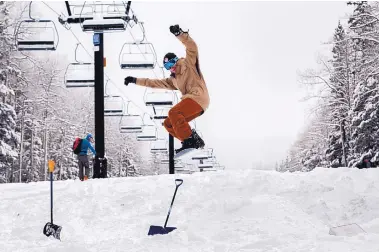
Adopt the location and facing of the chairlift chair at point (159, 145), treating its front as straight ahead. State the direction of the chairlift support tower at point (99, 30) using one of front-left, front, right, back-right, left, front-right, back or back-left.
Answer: front

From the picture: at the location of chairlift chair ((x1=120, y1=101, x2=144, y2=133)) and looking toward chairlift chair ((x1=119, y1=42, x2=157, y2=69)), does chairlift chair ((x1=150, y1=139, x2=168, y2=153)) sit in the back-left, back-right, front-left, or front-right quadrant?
back-left

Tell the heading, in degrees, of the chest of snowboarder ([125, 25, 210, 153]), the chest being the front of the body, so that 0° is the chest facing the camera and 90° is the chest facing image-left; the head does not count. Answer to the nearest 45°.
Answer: approximately 45°

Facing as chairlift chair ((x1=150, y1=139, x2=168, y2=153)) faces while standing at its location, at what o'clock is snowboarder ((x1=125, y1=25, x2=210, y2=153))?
The snowboarder is roughly at 12 o'clock from the chairlift chair.

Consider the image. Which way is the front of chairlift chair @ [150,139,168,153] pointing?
toward the camera

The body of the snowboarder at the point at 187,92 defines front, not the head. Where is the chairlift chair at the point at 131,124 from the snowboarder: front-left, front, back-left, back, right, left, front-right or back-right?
back-right

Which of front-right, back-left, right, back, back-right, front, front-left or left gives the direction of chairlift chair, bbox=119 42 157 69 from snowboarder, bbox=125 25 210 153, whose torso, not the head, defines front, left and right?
back-right

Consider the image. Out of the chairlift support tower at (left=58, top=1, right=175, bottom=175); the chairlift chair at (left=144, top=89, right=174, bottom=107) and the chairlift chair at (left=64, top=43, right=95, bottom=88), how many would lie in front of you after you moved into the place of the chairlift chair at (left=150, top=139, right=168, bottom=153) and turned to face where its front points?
3

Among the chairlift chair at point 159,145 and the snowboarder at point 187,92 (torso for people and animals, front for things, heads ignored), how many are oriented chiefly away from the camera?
0
